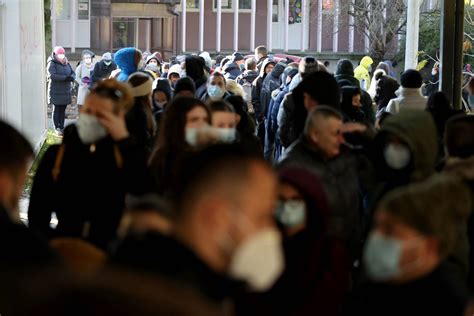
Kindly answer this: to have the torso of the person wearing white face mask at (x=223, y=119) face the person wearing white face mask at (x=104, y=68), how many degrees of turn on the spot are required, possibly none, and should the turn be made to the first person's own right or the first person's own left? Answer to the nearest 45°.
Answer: approximately 180°

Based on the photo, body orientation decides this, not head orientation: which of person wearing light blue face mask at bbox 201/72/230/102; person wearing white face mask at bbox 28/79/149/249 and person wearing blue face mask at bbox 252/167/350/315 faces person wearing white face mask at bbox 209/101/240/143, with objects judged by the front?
person wearing light blue face mask at bbox 201/72/230/102

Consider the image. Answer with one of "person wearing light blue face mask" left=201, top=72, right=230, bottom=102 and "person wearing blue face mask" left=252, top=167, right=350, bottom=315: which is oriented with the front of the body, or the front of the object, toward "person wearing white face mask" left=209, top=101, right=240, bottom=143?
"person wearing light blue face mask" left=201, top=72, right=230, bottom=102

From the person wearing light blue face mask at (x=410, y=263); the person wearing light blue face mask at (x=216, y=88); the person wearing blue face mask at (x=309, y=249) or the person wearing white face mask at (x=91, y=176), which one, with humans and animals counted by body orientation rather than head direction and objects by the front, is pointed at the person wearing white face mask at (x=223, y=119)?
the person wearing light blue face mask at (x=216, y=88)

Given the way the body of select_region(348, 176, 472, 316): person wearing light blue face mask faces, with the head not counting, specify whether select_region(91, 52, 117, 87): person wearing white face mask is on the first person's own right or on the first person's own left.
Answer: on the first person's own right

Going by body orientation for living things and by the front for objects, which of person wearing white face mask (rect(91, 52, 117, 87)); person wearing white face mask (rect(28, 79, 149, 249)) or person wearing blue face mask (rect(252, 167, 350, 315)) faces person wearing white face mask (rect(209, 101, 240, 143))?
person wearing white face mask (rect(91, 52, 117, 87))

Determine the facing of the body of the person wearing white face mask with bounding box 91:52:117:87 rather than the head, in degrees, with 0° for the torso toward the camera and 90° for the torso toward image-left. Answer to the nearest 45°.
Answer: approximately 0°

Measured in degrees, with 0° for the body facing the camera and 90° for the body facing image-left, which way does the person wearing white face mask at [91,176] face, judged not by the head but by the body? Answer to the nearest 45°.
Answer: approximately 0°

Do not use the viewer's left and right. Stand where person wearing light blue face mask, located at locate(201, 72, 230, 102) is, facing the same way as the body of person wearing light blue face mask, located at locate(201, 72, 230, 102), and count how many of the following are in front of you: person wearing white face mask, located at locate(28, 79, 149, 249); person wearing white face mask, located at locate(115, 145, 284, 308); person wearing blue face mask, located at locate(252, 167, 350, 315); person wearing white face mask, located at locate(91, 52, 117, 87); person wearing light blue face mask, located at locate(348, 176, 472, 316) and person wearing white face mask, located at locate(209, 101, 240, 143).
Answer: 5

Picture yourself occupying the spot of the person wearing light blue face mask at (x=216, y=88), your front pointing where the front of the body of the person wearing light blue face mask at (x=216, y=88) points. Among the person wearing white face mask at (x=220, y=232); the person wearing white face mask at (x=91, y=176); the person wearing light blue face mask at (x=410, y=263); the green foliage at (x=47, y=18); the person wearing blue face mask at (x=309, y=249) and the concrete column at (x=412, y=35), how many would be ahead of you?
4

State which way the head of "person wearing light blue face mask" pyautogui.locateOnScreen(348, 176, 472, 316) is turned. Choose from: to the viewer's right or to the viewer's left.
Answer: to the viewer's left
